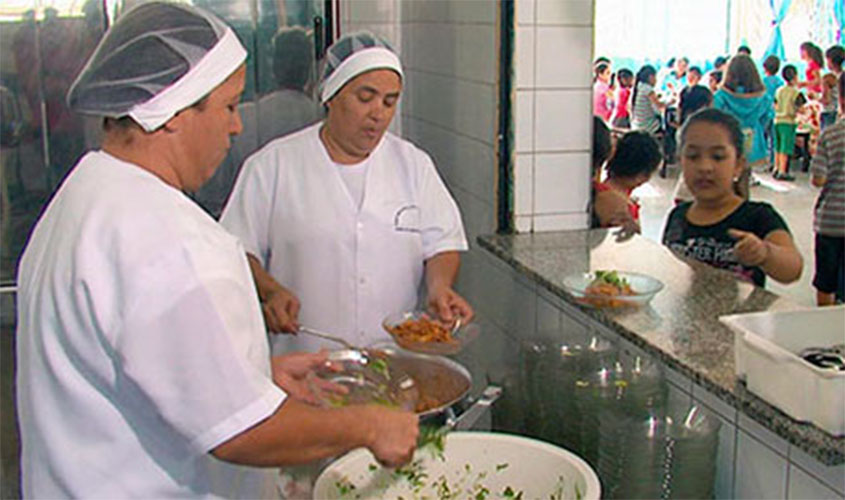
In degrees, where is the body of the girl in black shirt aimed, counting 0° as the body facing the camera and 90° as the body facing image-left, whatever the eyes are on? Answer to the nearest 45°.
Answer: approximately 45°

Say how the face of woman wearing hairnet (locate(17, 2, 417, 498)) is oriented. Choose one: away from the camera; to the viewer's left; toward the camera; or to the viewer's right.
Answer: to the viewer's right

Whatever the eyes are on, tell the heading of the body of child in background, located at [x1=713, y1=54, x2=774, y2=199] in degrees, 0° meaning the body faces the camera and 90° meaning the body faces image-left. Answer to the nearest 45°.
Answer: approximately 180°

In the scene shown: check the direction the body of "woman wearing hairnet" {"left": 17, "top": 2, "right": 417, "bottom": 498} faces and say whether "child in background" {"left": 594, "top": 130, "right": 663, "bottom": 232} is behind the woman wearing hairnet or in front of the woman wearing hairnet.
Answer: in front

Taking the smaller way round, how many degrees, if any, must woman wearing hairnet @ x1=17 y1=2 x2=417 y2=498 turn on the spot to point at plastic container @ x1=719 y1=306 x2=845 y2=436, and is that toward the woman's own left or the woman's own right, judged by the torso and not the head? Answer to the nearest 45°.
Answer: approximately 45° to the woman's own right

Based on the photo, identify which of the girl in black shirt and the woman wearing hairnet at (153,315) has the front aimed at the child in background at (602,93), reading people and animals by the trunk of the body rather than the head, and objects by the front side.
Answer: the woman wearing hairnet

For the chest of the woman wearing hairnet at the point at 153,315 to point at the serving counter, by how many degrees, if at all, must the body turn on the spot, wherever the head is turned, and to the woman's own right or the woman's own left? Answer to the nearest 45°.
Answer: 0° — they already face it
